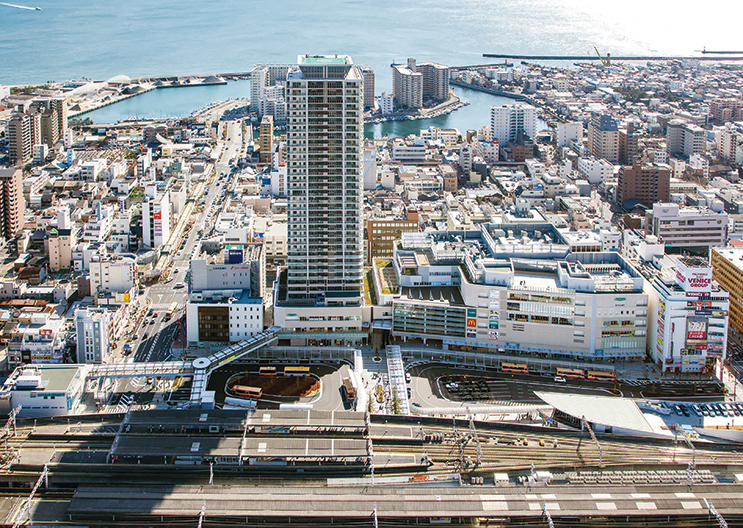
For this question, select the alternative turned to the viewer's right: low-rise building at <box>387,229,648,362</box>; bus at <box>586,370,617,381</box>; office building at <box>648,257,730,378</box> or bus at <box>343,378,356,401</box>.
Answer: bus at <box>586,370,617,381</box>

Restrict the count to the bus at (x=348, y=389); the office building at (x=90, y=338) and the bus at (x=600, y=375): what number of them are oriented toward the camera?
2

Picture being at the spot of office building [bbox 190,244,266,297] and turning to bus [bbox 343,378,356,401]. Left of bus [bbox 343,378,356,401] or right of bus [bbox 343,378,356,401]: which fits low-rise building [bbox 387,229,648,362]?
left

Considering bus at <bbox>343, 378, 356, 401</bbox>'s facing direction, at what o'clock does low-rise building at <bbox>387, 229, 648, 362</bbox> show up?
The low-rise building is roughly at 8 o'clock from the bus.

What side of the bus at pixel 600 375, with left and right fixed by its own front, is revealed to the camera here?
right

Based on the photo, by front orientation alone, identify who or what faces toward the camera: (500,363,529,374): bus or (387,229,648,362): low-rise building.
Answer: the low-rise building

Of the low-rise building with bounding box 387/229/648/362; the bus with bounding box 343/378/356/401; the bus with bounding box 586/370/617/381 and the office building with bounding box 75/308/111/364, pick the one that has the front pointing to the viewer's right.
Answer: the bus with bounding box 586/370/617/381

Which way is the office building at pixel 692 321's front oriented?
toward the camera

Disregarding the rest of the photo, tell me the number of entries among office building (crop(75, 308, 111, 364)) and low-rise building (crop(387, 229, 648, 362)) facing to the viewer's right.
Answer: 0

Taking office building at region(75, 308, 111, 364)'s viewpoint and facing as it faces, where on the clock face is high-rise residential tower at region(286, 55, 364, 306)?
The high-rise residential tower is roughly at 9 o'clock from the office building.

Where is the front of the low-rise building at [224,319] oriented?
toward the camera

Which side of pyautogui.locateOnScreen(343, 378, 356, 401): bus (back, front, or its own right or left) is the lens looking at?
front

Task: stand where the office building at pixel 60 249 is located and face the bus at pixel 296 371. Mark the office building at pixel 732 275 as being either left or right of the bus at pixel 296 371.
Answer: left

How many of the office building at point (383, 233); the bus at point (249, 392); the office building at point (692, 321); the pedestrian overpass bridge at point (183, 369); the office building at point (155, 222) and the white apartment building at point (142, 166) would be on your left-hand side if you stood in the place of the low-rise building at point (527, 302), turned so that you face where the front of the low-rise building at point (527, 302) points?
1
